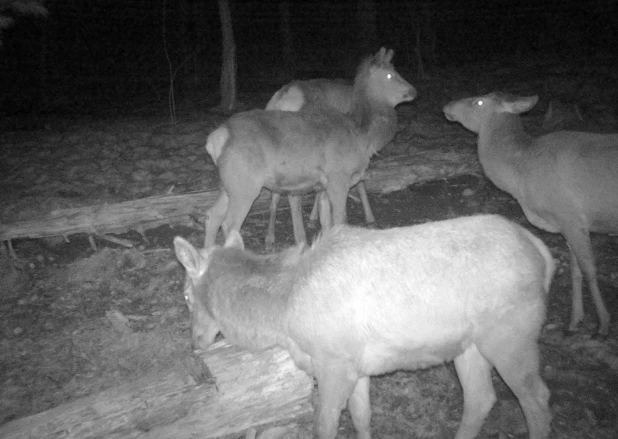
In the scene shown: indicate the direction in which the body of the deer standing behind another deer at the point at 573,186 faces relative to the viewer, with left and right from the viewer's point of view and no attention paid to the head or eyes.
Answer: facing to the left of the viewer

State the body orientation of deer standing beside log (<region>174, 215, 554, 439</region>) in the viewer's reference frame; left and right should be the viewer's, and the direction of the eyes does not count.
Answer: facing to the left of the viewer

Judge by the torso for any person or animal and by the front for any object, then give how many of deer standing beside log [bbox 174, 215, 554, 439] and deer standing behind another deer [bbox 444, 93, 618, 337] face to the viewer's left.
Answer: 2

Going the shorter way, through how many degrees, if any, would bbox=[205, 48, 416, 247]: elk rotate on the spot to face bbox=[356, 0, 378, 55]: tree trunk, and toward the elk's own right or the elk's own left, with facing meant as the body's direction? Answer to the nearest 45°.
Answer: approximately 90° to the elk's own left

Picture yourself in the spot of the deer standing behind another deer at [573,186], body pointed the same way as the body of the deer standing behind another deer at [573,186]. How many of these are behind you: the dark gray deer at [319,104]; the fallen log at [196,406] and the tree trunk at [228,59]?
0

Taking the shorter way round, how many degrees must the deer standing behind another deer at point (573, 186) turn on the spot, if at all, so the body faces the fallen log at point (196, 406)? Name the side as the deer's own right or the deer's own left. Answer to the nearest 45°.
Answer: approximately 45° to the deer's own left

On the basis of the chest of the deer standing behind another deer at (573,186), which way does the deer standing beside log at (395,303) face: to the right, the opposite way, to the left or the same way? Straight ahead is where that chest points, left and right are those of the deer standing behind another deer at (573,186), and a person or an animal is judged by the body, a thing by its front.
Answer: the same way

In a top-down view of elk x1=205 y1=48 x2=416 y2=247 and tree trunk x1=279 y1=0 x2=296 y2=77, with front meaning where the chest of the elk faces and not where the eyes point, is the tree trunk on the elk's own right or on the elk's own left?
on the elk's own left

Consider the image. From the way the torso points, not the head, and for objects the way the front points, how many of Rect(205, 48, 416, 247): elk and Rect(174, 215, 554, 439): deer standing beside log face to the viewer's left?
1

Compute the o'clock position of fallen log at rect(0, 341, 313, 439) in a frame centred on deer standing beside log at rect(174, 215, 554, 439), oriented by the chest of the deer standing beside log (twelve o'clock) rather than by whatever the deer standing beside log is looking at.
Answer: The fallen log is roughly at 12 o'clock from the deer standing beside log.

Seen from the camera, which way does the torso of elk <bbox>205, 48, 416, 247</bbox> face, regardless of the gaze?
to the viewer's right

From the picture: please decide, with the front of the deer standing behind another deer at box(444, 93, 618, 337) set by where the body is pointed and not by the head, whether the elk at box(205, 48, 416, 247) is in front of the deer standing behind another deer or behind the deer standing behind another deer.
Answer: in front

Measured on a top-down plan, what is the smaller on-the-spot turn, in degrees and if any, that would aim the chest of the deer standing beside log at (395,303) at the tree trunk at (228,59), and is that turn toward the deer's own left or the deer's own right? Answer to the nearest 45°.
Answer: approximately 90° to the deer's own right

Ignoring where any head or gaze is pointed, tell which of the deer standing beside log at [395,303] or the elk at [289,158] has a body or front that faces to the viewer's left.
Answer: the deer standing beside log

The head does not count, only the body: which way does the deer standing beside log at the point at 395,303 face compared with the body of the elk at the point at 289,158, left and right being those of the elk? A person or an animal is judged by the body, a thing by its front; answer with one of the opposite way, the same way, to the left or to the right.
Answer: the opposite way

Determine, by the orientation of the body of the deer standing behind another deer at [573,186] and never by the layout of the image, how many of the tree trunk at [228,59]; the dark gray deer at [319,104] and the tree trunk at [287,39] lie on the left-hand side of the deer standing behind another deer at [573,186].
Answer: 0

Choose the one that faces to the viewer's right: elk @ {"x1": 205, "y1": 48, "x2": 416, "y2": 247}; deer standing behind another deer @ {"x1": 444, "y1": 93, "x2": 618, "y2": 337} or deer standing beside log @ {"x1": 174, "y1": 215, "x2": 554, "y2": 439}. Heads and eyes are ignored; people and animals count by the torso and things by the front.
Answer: the elk
